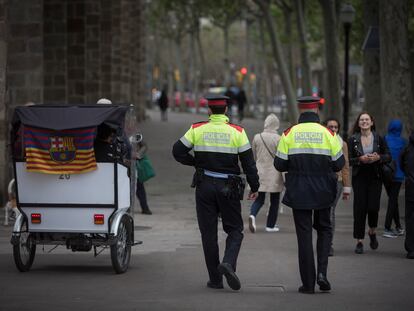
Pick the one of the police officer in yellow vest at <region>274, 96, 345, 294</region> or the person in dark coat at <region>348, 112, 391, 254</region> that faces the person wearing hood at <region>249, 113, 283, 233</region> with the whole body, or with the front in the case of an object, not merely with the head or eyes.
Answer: the police officer in yellow vest

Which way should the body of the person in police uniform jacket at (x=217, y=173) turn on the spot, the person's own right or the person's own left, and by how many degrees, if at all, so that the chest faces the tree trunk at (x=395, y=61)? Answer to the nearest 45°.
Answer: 0° — they already face it

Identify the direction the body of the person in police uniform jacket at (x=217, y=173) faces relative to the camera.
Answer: away from the camera

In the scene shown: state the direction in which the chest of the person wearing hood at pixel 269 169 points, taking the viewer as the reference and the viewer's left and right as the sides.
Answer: facing away from the viewer and to the right of the viewer

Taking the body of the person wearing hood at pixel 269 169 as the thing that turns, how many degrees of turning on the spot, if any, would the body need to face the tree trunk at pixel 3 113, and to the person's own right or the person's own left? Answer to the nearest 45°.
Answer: approximately 90° to the person's own left

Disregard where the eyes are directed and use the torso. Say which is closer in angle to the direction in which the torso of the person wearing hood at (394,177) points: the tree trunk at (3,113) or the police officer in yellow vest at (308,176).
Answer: the tree trunk

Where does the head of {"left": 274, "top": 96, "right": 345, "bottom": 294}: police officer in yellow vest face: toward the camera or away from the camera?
away from the camera

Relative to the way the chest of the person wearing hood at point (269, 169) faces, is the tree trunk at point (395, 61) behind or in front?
in front

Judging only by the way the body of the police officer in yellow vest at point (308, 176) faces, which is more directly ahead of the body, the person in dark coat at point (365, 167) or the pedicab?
the person in dark coat

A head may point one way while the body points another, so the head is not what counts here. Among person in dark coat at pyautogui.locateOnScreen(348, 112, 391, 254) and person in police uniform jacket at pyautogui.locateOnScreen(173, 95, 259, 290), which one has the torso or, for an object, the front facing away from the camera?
the person in police uniform jacket

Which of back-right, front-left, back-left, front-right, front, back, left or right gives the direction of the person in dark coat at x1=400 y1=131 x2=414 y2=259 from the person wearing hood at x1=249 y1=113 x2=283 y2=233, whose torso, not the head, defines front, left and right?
right

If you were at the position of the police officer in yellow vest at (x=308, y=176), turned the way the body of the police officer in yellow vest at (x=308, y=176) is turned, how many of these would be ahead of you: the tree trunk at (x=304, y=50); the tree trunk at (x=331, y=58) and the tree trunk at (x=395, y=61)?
3

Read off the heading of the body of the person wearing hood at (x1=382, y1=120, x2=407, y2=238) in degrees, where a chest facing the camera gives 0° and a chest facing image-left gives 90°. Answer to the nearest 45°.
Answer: approximately 180°

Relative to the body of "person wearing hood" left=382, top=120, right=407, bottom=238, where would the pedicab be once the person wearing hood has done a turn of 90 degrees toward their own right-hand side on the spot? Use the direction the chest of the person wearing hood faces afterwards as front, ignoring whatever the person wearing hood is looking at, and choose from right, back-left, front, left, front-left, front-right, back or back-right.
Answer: back-right

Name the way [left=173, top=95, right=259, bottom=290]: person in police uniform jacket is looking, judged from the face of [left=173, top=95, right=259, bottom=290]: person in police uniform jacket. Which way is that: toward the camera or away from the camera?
away from the camera

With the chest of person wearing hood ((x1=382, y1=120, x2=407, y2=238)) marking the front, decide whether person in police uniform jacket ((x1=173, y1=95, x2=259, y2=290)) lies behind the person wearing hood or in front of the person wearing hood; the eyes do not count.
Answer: behind
